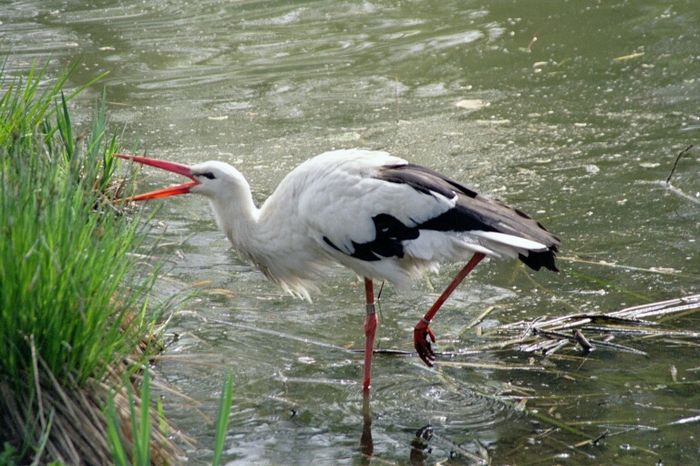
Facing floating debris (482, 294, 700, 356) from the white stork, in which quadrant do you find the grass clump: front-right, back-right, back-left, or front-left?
back-right

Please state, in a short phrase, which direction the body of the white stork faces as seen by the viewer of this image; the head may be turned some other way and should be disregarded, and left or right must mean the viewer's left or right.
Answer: facing to the left of the viewer

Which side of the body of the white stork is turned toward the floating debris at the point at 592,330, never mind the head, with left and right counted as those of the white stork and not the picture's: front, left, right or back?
back

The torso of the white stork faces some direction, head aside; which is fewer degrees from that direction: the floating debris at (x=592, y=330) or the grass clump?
the grass clump

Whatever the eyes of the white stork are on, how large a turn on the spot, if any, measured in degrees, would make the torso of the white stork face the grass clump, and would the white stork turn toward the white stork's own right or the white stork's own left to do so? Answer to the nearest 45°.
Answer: approximately 45° to the white stork's own left
